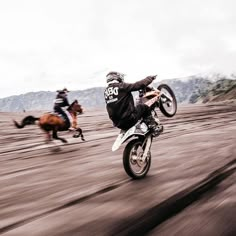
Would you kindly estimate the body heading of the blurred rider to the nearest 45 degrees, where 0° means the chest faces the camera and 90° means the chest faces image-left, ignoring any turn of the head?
approximately 270°

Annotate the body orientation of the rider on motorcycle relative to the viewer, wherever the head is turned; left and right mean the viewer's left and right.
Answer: facing away from the viewer and to the right of the viewer

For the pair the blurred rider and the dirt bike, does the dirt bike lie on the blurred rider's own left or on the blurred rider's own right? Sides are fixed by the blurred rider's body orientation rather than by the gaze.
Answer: on the blurred rider's own right

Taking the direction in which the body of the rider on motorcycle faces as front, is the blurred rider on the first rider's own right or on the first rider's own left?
on the first rider's own left

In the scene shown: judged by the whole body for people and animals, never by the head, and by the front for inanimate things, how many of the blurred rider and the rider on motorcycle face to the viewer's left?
0
